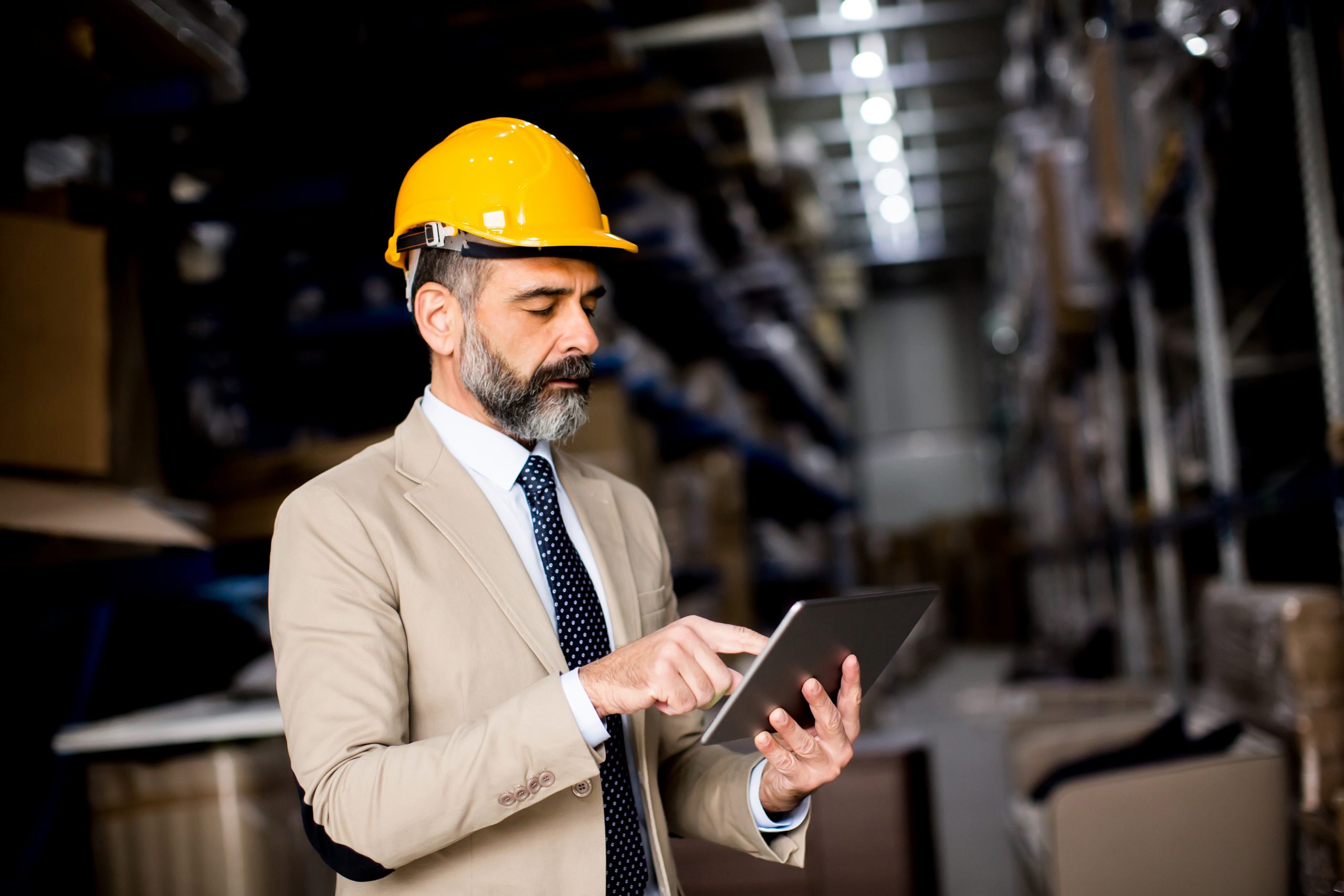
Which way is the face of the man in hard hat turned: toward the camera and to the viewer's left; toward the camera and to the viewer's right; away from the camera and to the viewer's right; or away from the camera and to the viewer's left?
toward the camera and to the viewer's right

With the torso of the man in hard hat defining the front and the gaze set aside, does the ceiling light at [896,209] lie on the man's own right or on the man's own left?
on the man's own left

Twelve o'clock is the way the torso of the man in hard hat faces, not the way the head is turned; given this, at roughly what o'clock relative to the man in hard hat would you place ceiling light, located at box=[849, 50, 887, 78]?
The ceiling light is roughly at 8 o'clock from the man in hard hat.

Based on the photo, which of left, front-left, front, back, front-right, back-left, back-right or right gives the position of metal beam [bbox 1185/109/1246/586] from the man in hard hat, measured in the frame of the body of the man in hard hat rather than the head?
left

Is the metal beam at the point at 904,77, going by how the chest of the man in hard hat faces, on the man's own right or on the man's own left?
on the man's own left

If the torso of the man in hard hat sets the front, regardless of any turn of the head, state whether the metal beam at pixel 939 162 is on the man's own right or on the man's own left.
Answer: on the man's own left

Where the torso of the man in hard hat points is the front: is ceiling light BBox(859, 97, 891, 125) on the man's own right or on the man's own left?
on the man's own left

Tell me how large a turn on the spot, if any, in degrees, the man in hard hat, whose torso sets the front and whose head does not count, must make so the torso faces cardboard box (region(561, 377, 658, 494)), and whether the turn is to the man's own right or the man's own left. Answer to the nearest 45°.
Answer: approximately 135° to the man's own left

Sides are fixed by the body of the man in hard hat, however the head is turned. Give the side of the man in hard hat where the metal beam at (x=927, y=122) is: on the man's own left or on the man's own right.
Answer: on the man's own left
